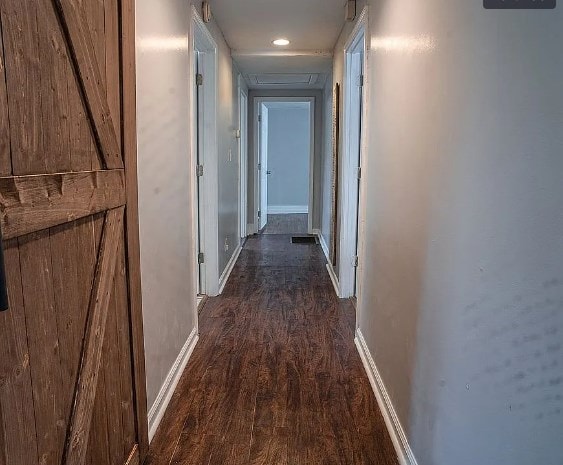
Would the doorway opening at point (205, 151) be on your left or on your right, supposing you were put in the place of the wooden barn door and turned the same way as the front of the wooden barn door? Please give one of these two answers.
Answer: on your left

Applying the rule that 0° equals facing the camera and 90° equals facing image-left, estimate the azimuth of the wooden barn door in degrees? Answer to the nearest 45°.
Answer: approximately 315°

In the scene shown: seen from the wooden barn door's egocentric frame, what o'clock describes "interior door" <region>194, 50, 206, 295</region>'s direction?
The interior door is roughly at 8 o'clock from the wooden barn door.

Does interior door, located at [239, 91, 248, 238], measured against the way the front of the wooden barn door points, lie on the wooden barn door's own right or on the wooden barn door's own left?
on the wooden barn door's own left

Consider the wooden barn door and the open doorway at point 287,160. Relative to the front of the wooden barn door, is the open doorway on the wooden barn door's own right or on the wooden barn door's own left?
on the wooden barn door's own left
